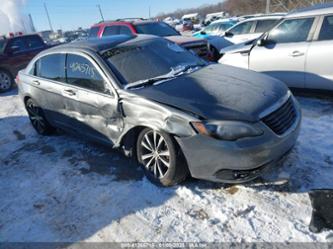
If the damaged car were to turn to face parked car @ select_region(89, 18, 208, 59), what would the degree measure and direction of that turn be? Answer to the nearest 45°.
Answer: approximately 135° to its left

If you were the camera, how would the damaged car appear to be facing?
facing the viewer and to the right of the viewer

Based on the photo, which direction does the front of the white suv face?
to the viewer's left

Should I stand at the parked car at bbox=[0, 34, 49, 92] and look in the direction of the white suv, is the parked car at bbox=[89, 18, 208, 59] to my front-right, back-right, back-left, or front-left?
front-left

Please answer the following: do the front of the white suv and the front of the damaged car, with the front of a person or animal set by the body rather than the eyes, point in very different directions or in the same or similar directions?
very different directions

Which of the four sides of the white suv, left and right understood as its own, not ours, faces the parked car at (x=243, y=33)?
right

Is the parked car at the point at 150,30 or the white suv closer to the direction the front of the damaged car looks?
the white suv

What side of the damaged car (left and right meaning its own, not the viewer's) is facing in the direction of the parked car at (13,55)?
back

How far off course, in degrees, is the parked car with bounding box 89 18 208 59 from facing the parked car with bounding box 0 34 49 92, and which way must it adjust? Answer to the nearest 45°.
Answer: approximately 135° to its right

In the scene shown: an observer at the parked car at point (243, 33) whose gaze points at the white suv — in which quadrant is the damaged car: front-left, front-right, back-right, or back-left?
front-right
